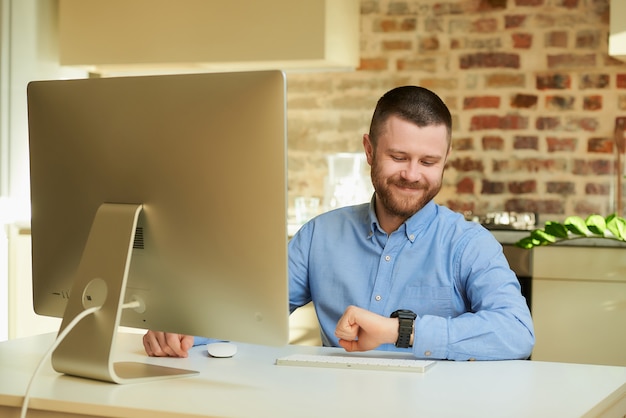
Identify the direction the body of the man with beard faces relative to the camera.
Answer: toward the camera

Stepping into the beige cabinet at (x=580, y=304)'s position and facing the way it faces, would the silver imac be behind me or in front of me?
in front

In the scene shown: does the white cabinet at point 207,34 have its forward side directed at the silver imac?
yes

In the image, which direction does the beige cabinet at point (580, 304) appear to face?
toward the camera

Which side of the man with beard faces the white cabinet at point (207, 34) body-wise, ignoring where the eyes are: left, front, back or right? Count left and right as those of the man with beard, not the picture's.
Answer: back

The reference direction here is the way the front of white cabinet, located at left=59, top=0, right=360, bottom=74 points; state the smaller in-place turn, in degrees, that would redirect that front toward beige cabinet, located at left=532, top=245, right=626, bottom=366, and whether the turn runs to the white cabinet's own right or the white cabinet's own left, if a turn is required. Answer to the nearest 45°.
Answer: approximately 45° to the white cabinet's own left

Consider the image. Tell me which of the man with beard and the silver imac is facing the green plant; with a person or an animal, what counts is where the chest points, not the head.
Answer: the silver imac

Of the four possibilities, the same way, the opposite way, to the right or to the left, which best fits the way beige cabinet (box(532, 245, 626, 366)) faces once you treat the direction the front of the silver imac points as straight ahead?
the opposite way

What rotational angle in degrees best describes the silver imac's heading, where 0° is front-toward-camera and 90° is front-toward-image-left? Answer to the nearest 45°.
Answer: approximately 225°

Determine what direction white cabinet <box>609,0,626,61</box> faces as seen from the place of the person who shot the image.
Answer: facing the viewer and to the left of the viewer

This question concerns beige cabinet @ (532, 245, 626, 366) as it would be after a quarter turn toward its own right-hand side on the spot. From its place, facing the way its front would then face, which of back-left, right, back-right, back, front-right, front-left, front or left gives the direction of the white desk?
left

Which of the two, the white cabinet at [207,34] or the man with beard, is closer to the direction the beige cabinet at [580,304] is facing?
the man with beard

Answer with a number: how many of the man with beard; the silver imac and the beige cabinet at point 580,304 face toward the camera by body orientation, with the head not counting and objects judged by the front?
2
